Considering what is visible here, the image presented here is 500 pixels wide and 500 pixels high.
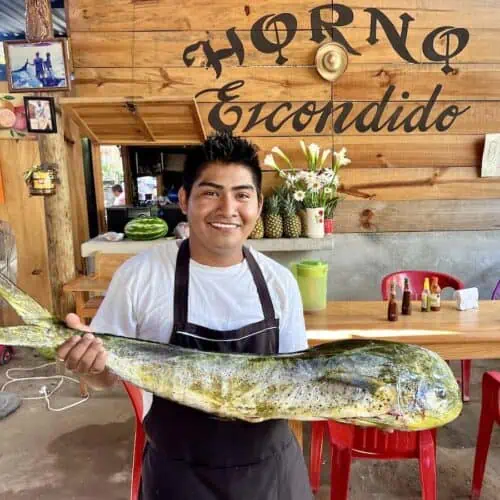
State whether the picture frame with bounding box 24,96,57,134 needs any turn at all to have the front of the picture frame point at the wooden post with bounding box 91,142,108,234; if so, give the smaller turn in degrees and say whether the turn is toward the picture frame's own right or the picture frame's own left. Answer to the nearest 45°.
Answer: approximately 135° to the picture frame's own left

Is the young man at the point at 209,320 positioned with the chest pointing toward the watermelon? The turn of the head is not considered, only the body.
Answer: no

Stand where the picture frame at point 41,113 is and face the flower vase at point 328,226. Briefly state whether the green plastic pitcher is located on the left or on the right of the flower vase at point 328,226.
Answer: right

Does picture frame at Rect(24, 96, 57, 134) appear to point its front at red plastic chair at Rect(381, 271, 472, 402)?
no

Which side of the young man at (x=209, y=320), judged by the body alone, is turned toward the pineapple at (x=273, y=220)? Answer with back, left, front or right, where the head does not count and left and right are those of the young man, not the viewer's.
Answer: back

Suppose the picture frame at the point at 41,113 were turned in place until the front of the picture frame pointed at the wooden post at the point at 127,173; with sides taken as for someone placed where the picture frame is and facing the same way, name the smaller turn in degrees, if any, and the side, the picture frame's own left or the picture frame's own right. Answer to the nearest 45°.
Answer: approximately 135° to the picture frame's own left

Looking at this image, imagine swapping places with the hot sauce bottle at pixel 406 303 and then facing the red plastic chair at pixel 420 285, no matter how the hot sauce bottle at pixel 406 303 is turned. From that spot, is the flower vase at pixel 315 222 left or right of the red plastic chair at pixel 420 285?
left

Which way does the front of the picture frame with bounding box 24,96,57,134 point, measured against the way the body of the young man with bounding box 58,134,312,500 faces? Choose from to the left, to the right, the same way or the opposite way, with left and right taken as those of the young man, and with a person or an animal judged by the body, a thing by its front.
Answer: the same way

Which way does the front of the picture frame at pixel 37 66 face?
toward the camera

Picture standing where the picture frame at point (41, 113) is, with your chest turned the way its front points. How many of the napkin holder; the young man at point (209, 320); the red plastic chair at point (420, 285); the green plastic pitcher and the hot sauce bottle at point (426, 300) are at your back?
0

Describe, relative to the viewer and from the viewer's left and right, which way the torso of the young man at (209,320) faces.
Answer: facing the viewer

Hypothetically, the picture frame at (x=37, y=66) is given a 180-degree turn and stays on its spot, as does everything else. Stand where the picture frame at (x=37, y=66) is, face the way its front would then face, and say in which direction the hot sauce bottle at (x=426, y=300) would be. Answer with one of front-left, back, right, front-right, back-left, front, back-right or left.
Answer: back-right

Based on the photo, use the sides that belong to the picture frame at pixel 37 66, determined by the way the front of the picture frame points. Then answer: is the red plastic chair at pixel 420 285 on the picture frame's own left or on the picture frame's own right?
on the picture frame's own left

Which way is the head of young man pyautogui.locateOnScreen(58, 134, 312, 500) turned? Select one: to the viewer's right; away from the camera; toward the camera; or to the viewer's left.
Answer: toward the camera

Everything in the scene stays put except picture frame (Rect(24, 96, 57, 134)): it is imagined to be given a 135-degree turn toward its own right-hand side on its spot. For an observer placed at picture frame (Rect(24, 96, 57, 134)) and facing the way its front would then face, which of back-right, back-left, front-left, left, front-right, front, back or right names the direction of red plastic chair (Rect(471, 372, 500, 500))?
back
